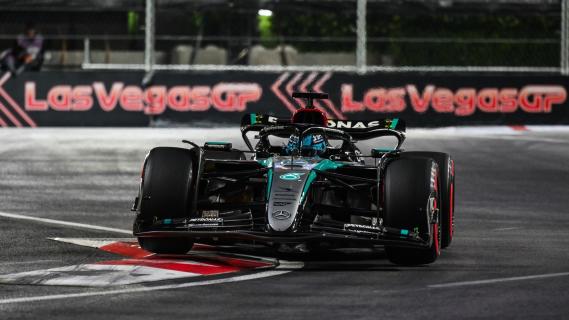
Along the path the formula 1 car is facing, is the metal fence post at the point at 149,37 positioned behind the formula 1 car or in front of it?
behind

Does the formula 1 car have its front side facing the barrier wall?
no

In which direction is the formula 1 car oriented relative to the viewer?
toward the camera

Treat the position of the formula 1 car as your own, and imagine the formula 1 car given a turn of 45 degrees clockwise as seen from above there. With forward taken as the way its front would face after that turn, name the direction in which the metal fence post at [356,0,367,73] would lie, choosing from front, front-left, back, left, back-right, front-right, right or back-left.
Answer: back-right

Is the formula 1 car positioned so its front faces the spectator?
no
